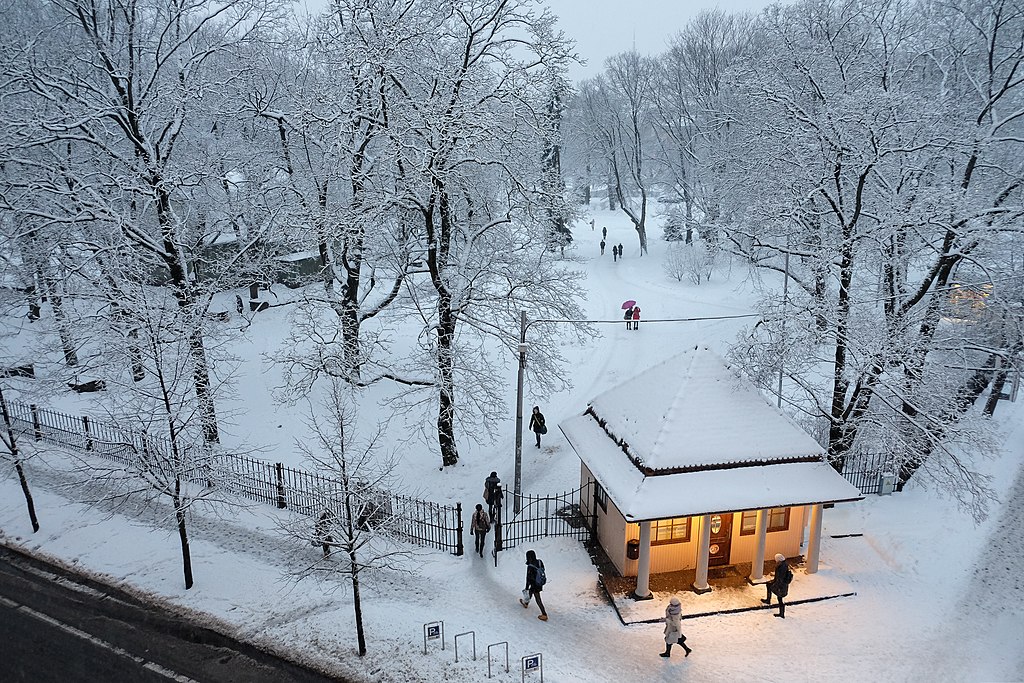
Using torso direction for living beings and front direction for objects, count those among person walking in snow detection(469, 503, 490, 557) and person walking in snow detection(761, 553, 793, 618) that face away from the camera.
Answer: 1

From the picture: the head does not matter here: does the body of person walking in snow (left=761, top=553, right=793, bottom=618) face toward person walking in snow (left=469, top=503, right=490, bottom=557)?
yes

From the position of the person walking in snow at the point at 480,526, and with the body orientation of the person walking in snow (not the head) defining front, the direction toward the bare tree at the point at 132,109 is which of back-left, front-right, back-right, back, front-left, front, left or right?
front-left

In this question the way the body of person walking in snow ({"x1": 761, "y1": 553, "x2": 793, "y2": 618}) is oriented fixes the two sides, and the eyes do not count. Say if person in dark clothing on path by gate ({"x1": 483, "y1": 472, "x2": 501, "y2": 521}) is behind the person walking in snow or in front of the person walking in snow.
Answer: in front

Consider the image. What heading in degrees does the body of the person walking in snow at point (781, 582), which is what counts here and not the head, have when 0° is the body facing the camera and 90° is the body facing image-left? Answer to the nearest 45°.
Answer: approximately 90°

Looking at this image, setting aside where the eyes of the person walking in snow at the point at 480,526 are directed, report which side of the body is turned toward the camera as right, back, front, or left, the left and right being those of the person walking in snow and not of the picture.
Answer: back

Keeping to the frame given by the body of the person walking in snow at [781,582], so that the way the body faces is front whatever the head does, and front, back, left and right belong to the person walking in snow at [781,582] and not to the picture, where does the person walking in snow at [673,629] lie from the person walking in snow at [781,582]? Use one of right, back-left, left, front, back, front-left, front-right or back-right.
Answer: front-left

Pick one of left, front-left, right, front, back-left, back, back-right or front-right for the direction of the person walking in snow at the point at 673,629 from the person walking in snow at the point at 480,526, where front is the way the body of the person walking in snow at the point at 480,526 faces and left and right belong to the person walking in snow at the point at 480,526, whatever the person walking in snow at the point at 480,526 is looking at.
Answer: back-right
